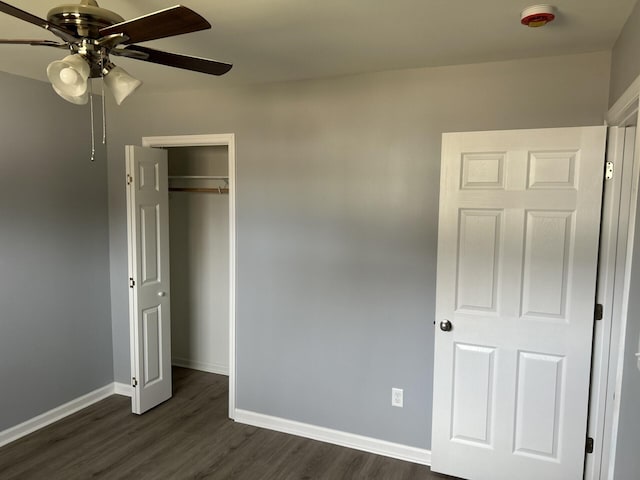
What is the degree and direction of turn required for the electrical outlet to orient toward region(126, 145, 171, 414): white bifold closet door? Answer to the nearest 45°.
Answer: approximately 90° to its right

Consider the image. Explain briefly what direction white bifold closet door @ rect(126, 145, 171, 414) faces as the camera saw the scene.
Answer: facing the viewer and to the right of the viewer

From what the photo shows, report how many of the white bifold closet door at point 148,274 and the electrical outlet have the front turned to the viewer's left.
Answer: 0

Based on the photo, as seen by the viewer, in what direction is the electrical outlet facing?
toward the camera

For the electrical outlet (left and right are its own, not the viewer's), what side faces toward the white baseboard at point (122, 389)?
right

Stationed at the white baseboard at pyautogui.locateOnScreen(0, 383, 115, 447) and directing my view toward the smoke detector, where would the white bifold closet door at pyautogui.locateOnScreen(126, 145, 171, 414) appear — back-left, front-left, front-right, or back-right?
front-left

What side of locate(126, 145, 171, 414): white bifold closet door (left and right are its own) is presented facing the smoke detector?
front

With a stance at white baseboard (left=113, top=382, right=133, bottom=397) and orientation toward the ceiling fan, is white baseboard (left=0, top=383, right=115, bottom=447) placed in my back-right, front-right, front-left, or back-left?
front-right

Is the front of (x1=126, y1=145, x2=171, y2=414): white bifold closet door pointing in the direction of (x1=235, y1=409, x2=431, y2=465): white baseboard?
yes
